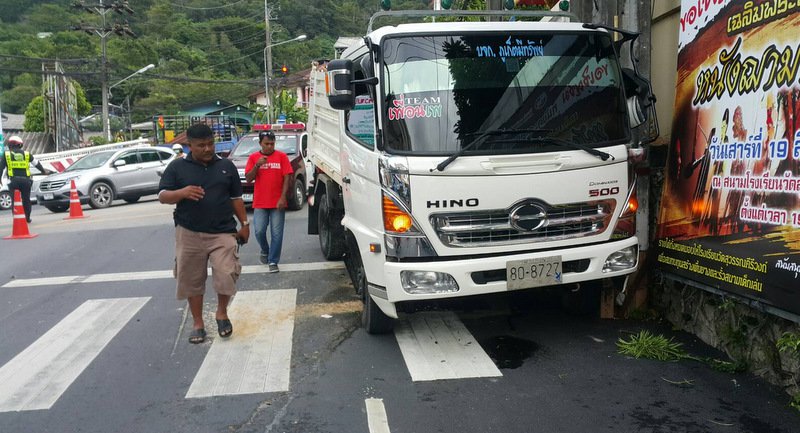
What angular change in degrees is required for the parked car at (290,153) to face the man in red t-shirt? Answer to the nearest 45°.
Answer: approximately 45° to its left

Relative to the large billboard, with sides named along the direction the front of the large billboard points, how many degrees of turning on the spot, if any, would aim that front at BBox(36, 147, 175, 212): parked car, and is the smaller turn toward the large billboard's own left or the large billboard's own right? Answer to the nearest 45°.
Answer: approximately 90° to the large billboard's own right

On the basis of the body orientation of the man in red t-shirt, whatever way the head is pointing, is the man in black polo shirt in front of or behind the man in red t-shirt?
in front

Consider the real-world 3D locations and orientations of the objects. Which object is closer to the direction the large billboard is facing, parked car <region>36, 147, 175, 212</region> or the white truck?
the white truck

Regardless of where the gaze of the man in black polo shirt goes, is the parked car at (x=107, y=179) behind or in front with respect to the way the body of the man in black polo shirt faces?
behind

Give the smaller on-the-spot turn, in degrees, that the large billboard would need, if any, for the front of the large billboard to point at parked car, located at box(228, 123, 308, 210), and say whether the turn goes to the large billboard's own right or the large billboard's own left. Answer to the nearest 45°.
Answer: approximately 90° to the large billboard's own right

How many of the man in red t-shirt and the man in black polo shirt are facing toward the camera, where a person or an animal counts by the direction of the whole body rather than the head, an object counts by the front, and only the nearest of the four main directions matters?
2

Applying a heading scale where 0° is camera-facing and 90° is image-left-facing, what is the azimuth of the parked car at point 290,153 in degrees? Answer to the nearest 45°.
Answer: approximately 45°

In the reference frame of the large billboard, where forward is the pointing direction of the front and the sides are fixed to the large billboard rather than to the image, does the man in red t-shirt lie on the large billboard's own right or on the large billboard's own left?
on the large billboard's own right
